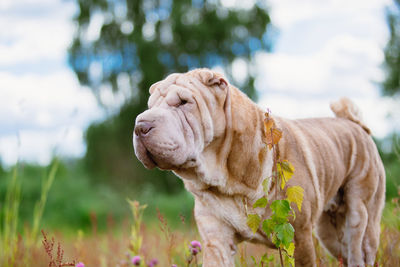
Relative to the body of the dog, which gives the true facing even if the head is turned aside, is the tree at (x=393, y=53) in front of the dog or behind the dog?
behind

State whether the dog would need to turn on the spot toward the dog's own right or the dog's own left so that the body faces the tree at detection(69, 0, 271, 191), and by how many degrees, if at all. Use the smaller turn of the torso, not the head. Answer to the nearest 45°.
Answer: approximately 135° to the dog's own right

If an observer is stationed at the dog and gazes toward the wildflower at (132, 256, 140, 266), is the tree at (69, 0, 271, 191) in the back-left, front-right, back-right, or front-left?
back-right

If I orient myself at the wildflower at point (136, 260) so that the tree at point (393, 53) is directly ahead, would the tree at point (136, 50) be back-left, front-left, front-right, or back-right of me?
front-left

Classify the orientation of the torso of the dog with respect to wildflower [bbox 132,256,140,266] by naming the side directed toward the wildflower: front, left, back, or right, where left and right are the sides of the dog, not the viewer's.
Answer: front

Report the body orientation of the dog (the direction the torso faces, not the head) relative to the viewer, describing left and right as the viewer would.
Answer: facing the viewer and to the left of the viewer

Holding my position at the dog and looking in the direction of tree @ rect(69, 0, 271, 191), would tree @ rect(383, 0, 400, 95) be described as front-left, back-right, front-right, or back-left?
front-right

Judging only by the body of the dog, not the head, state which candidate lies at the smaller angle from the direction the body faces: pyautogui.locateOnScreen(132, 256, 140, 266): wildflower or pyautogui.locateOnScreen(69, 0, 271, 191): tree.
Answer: the wildflower

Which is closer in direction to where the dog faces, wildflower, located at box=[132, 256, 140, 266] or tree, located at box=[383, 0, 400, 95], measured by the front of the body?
the wildflower
